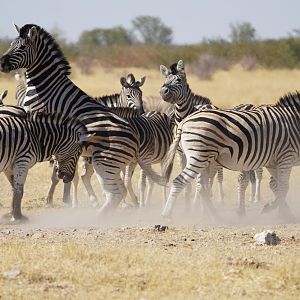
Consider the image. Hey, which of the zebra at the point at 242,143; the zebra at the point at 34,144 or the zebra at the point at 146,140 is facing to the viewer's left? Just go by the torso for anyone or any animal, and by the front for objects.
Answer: the zebra at the point at 146,140

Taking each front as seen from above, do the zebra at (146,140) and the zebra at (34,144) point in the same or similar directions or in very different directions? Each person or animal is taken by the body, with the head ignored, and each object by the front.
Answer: very different directions

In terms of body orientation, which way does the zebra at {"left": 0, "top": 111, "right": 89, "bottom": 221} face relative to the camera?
to the viewer's right

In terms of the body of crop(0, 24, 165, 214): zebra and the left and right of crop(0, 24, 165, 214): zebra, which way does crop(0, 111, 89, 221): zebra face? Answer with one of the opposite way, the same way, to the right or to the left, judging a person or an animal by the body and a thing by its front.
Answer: the opposite way

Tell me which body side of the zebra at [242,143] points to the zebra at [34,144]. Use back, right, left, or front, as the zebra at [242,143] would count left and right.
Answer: back

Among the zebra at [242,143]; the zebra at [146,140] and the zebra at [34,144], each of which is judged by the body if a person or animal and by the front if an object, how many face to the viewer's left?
1

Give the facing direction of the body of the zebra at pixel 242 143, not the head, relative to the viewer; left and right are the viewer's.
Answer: facing to the right of the viewer

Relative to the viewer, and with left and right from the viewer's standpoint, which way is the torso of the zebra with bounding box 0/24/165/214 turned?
facing to the left of the viewer
